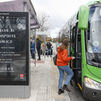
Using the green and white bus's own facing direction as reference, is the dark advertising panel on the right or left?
on its right

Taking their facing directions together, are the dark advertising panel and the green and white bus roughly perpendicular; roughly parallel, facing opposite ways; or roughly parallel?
roughly parallel

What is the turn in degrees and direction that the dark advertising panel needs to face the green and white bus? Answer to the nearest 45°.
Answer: approximately 90° to its left

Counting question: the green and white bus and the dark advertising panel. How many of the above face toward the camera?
2

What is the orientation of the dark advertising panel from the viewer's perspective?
toward the camera
